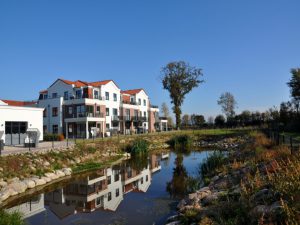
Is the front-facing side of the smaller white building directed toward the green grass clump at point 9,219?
yes

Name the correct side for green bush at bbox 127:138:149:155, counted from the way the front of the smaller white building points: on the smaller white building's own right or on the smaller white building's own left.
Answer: on the smaller white building's own left

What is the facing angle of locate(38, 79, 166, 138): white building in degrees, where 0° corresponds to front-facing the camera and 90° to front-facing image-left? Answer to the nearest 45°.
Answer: approximately 315°

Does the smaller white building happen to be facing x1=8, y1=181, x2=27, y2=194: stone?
yes

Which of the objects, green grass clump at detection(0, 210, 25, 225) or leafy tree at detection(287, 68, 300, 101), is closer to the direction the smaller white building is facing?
the green grass clump

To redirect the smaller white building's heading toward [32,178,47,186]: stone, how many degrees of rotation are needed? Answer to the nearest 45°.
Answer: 0° — it already faces it

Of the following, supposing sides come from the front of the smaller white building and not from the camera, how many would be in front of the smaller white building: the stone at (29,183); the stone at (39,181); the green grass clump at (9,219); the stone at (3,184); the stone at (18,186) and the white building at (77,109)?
5

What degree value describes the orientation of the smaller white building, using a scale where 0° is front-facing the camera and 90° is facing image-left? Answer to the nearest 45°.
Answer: approximately 0°

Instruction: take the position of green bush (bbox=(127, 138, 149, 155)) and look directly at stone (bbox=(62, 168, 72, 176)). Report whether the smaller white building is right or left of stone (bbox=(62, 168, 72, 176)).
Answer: right

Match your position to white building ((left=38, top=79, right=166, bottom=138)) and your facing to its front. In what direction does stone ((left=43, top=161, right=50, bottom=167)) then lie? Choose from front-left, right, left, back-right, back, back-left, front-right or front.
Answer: front-right

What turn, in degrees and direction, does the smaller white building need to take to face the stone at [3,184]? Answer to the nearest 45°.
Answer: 0° — it already faces it

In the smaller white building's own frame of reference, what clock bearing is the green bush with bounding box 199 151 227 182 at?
The green bush is roughly at 11 o'clock from the smaller white building.

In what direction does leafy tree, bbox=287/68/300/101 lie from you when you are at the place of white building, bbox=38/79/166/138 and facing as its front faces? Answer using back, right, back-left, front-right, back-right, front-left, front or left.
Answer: front-left

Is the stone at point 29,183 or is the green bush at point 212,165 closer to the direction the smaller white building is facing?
the stone
